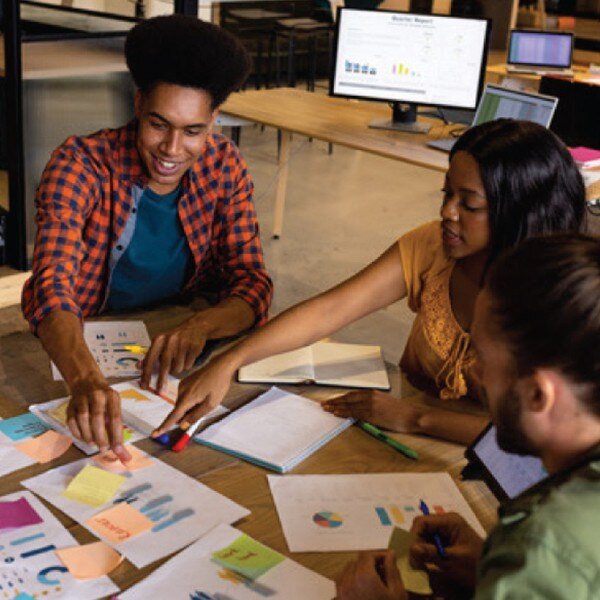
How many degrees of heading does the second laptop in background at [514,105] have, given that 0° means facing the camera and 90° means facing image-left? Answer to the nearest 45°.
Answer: approximately 45°

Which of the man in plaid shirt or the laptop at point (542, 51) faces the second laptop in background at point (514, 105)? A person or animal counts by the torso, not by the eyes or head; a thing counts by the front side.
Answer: the laptop

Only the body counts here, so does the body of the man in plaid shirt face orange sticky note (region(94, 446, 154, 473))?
yes

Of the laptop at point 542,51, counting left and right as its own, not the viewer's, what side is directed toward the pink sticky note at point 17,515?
front

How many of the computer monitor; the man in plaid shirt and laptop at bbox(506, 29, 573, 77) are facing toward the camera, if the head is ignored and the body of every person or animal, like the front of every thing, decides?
3

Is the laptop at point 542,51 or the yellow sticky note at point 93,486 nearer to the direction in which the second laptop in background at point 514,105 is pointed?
the yellow sticky note

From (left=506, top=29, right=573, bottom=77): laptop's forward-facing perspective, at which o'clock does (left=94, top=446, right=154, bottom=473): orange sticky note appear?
The orange sticky note is roughly at 12 o'clock from the laptop.

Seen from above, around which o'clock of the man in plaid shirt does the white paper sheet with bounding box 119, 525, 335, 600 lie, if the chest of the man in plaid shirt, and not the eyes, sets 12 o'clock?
The white paper sheet is roughly at 12 o'clock from the man in plaid shirt.

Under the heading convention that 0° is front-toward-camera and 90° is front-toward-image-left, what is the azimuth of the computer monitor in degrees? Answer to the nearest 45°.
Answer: approximately 0°
